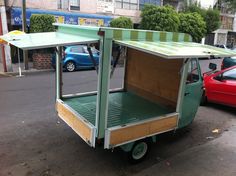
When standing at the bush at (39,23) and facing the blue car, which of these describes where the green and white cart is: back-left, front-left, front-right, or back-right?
front-right

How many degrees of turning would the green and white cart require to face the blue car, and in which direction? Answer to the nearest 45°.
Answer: approximately 45° to its left

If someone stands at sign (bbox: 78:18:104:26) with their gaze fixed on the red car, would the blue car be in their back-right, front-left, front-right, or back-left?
front-right

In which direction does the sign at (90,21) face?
toward the camera

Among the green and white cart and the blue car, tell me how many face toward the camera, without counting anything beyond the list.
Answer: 0

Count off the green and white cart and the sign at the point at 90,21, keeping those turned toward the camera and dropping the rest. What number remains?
1

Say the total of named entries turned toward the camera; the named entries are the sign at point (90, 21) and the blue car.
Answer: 1

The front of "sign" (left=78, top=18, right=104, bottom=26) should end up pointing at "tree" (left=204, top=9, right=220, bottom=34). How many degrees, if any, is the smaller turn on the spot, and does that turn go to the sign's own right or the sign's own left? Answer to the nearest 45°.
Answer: approximately 135° to the sign's own left

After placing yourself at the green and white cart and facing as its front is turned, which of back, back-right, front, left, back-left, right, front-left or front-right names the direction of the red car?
front

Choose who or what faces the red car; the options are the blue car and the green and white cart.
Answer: the green and white cart

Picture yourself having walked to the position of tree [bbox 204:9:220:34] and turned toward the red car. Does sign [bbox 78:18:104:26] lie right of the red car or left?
right

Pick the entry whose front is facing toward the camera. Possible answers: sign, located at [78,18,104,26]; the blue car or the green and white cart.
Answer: the sign

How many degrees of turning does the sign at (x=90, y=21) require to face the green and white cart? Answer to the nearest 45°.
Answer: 0° — it already faces it
